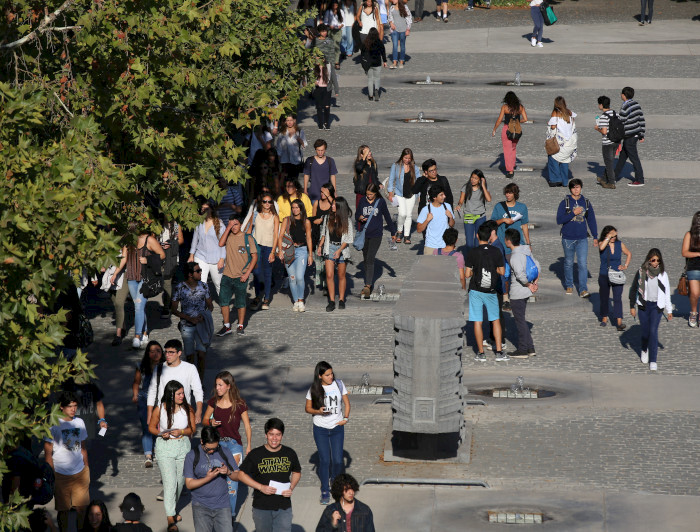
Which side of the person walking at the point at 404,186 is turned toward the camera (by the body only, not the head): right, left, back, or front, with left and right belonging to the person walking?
front

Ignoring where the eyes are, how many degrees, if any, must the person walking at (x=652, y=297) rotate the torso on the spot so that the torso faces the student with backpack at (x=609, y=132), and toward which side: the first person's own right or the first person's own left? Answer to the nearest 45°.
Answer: approximately 180°

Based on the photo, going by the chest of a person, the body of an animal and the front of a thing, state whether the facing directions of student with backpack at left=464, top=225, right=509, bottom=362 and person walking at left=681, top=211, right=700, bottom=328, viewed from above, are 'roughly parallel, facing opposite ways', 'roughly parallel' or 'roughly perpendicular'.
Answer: roughly parallel, facing opposite ways

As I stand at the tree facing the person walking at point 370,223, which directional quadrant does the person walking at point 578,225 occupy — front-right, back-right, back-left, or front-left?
front-right

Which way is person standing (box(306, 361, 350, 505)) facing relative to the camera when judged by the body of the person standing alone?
toward the camera

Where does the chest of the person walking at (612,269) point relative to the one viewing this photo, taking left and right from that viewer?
facing the viewer

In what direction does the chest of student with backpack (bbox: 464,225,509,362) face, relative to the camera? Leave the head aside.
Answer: away from the camera

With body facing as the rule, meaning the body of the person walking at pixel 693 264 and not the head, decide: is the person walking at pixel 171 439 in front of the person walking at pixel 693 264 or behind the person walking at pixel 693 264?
in front

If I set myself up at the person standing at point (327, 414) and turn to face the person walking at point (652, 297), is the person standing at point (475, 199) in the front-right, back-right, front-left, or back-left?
front-left

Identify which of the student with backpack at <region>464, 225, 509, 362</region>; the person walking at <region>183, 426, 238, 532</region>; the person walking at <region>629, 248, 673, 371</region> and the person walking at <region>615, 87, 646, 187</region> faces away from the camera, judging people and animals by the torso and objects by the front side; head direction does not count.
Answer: the student with backpack

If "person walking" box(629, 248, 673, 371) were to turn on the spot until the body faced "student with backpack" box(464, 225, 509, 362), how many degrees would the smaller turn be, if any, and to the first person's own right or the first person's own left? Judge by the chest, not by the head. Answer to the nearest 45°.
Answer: approximately 90° to the first person's own right

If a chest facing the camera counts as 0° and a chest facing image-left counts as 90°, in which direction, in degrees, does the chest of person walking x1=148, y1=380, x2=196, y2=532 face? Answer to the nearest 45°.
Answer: approximately 0°
